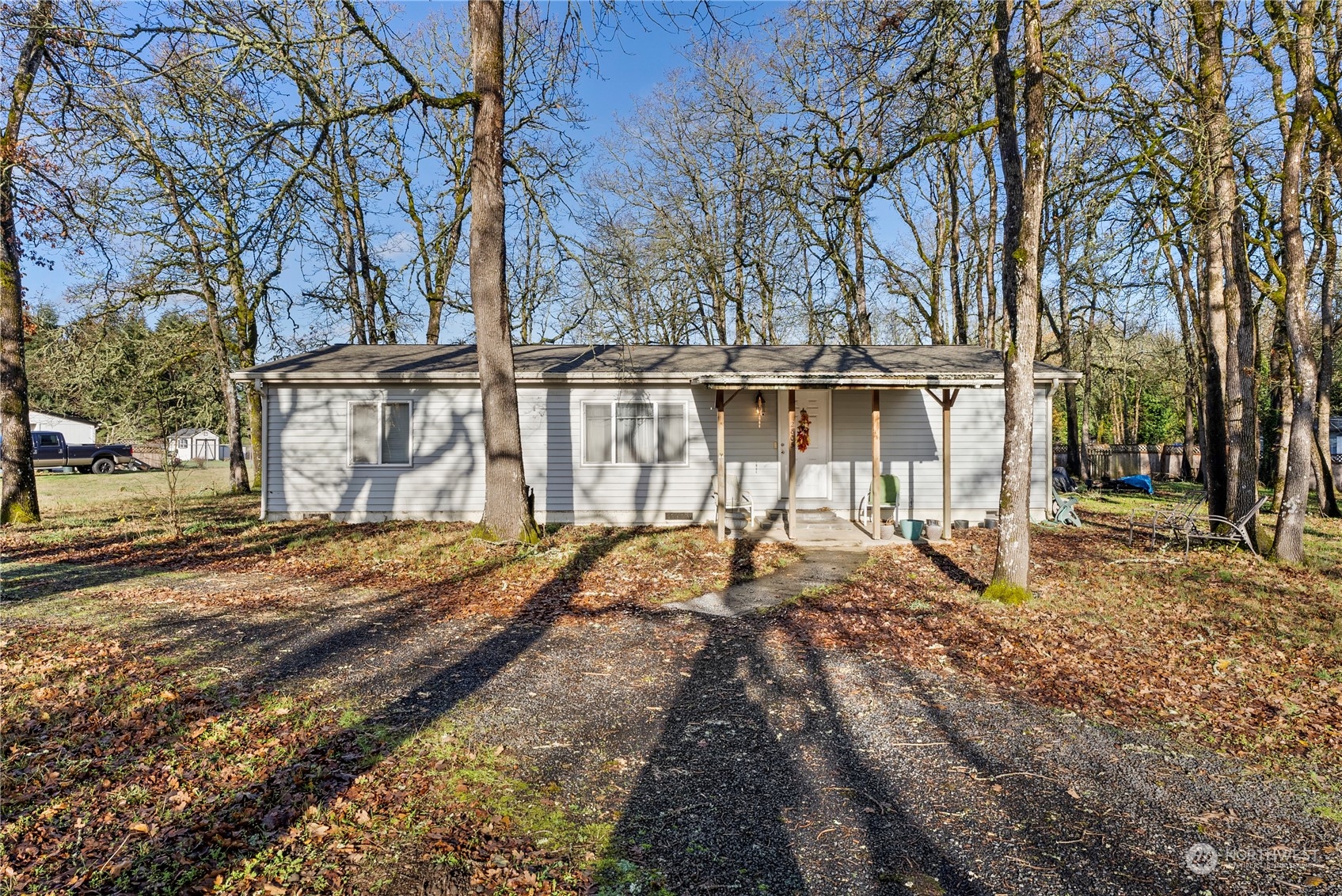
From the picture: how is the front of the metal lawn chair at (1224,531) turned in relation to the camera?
facing to the left of the viewer

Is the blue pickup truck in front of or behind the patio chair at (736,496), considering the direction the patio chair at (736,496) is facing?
behind

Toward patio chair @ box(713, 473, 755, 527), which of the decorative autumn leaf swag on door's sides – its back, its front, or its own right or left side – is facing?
right

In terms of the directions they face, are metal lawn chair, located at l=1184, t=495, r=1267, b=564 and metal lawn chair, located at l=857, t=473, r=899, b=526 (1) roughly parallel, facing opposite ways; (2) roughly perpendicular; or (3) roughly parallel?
roughly perpendicular

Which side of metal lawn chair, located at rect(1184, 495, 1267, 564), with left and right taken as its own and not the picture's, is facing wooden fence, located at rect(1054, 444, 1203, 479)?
right

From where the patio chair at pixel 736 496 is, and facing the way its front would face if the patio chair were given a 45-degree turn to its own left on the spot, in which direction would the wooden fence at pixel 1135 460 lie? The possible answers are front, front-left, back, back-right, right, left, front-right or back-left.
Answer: front-left

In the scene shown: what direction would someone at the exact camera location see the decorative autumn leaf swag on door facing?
facing the viewer

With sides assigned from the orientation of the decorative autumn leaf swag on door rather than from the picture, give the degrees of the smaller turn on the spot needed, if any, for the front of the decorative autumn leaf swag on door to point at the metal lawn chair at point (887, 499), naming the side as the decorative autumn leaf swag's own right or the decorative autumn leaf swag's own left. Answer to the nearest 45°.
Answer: approximately 90° to the decorative autumn leaf swag's own left

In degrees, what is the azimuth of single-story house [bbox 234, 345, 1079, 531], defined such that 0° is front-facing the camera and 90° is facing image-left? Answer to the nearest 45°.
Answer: approximately 0°

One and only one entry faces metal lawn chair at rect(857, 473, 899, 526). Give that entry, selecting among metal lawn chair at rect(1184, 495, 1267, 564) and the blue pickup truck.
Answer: metal lawn chair at rect(1184, 495, 1267, 564)

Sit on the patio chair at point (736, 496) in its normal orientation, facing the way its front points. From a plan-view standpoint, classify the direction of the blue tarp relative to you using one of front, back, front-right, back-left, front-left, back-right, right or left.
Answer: left

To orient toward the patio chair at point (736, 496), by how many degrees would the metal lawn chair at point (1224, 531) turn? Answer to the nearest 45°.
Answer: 0° — it already faces it

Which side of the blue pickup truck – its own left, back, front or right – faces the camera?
left

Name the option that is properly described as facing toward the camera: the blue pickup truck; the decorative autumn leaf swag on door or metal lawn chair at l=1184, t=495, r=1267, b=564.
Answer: the decorative autumn leaf swag on door

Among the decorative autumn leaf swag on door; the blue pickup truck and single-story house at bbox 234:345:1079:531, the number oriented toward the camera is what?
2
